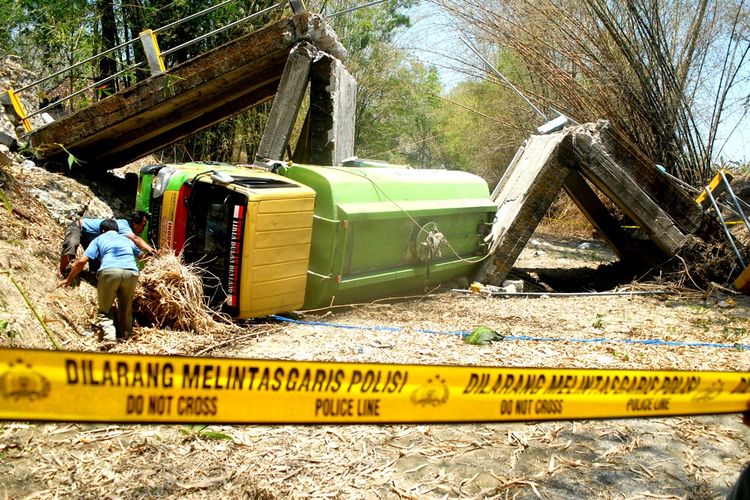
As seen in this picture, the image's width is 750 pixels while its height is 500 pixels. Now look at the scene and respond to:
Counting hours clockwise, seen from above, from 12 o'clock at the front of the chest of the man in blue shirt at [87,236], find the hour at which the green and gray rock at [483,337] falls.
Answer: The green and gray rock is roughly at 1 o'clock from the man in blue shirt.

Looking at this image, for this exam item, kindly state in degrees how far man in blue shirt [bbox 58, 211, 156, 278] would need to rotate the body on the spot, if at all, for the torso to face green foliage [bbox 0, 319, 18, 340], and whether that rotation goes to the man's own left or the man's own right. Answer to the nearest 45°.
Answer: approximately 90° to the man's own right

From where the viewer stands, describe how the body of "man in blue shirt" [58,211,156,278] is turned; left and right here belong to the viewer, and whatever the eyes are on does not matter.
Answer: facing to the right of the viewer

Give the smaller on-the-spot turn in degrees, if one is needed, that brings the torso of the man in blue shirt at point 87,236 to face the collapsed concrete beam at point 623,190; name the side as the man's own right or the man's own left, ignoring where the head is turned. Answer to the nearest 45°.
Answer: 0° — they already face it

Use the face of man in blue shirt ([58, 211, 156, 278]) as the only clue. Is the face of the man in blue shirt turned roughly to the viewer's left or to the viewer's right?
to the viewer's right

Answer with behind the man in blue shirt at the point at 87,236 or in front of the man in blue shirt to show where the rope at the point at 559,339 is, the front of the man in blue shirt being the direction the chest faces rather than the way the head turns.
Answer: in front

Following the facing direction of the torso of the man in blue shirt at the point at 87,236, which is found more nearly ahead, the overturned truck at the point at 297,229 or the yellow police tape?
the overturned truck

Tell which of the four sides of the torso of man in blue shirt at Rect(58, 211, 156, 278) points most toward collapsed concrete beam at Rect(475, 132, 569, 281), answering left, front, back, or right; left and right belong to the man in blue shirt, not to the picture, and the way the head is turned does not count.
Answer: front

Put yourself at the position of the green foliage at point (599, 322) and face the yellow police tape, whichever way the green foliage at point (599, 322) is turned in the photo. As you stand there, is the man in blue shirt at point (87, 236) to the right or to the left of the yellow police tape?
right
